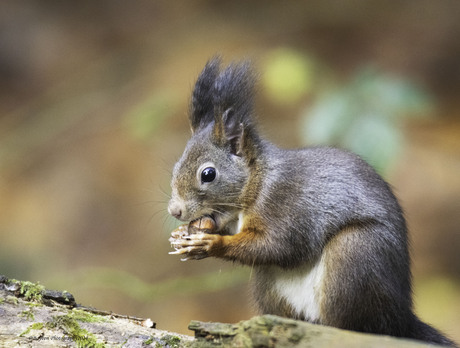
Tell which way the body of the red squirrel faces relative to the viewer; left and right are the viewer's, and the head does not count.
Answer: facing to the left of the viewer

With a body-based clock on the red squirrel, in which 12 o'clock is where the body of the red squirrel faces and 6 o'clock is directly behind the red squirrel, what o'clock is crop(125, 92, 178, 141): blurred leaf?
The blurred leaf is roughly at 2 o'clock from the red squirrel.
